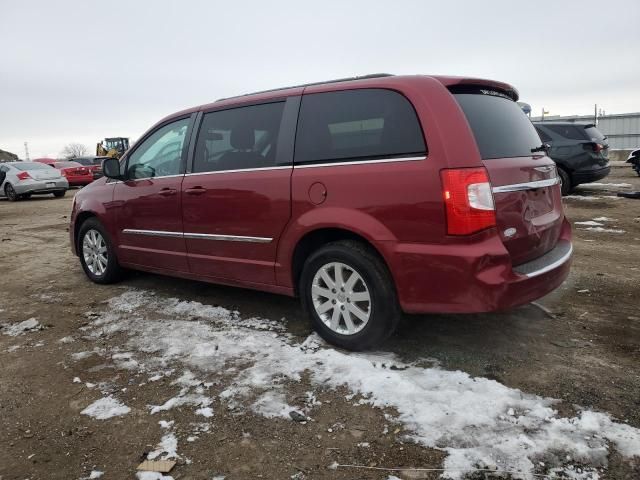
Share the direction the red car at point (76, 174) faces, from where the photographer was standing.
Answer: facing away from the viewer and to the left of the viewer

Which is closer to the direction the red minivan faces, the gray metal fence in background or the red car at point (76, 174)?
the red car

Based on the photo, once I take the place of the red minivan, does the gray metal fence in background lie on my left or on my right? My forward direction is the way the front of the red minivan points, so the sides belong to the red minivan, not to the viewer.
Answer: on my right

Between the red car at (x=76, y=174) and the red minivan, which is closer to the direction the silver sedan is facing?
the red car

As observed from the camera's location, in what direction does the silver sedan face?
facing away from the viewer and to the left of the viewer

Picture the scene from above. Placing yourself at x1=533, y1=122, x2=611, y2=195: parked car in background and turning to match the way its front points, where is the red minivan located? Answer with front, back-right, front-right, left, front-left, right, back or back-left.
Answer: back-left

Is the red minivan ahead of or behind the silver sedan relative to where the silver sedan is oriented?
behind

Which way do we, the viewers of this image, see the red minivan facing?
facing away from the viewer and to the left of the viewer

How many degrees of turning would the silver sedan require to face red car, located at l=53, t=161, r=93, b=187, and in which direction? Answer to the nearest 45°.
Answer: approximately 45° to its right

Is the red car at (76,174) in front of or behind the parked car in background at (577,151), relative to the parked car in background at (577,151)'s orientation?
in front

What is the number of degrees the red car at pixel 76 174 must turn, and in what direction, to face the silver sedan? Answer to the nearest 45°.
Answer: approximately 135° to its left

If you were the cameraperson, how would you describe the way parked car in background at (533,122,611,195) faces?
facing away from the viewer and to the left of the viewer
